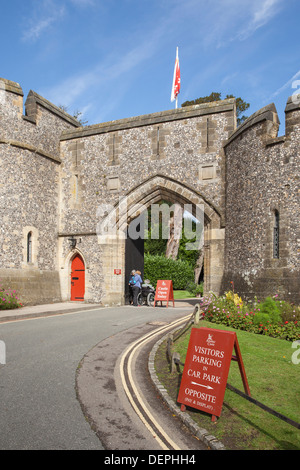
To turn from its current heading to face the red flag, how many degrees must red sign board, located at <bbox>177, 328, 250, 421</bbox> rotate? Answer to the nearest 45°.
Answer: approximately 135° to its right

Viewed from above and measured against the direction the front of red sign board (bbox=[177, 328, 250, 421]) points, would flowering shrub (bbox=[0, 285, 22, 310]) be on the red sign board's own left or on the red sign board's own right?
on the red sign board's own right

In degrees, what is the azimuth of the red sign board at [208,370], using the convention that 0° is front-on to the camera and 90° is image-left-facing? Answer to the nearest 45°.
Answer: approximately 45°

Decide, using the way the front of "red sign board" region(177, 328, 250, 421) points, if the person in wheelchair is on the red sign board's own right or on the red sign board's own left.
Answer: on the red sign board's own right

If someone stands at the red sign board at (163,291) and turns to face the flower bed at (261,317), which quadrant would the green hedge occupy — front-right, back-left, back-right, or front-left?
back-left

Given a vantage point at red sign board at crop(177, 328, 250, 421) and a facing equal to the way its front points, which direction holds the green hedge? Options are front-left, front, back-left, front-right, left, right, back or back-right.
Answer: back-right

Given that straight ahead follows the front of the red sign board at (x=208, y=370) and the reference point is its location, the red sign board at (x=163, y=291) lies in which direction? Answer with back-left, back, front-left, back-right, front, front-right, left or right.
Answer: back-right
